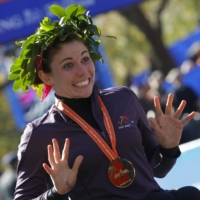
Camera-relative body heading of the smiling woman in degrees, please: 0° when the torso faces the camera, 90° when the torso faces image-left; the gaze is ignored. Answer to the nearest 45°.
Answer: approximately 315°

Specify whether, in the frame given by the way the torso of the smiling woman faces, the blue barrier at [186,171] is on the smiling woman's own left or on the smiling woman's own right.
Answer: on the smiling woman's own left

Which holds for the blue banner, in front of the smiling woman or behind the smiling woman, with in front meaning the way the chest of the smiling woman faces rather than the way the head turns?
behind

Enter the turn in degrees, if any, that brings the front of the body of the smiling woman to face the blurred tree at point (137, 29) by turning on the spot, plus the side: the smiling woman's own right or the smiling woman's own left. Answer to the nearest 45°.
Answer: approximately 135° to the smiling woman's own left
